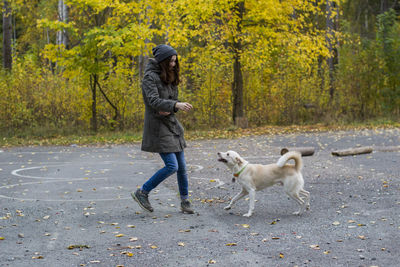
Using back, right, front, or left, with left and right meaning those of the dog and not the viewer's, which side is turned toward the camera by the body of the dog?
left

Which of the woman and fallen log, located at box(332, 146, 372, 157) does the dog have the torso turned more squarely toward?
the woman

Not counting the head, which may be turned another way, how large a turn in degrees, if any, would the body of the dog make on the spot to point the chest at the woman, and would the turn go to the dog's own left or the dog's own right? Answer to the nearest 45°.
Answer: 0° — it already faces them

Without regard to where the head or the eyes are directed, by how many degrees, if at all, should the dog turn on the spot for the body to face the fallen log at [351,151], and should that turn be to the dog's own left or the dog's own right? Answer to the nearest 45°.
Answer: approximately 90° to the dog's own right

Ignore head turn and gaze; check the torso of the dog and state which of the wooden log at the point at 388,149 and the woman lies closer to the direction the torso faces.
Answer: the woman

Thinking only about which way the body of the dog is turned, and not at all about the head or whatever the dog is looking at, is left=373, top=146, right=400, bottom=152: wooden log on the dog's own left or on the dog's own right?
on the dog's own right
